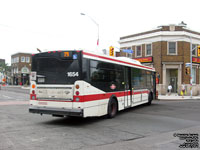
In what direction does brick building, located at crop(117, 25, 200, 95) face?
toward the camera

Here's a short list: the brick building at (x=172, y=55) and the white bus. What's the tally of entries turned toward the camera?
1

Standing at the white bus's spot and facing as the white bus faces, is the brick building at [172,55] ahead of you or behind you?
ahead

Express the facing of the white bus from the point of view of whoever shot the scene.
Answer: facing away from the viewer and to the right of the viewer

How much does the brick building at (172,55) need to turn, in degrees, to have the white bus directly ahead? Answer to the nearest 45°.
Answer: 0° — it already faces it
